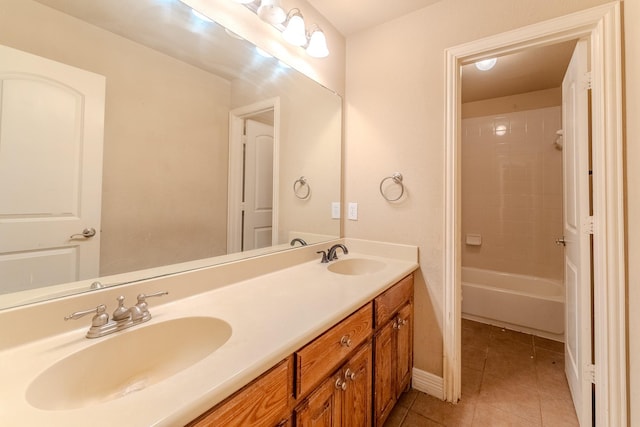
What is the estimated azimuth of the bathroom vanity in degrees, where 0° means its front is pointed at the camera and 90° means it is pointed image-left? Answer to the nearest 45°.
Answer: approximately 315°

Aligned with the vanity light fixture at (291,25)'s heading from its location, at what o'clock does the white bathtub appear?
The white bathtub is roughly at 10 o'clock from the vanity light fixture.

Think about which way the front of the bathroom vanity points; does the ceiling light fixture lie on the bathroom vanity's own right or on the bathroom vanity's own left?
on the bathroom vanity's own left

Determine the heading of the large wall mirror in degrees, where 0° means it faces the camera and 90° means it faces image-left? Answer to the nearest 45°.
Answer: approximately 315°

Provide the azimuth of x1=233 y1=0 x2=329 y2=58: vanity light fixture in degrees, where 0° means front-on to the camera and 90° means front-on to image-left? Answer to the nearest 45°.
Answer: approximately 315°

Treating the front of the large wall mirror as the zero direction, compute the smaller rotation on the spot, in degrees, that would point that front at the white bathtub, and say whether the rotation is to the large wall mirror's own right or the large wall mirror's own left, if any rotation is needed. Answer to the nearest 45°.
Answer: approximately 45° to the large wall mirror's own left

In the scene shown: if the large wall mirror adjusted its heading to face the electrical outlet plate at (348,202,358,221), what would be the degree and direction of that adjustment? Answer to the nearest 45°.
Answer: approximately 45° to its left

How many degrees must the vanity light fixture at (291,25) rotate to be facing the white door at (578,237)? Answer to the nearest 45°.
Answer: approximately 45° to its left

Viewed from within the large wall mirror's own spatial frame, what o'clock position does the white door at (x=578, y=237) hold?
The white door is roughly at 11 o'clock from the large wall mirror.
